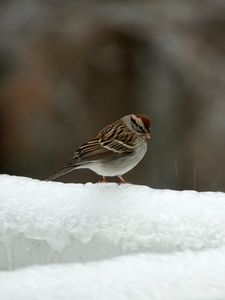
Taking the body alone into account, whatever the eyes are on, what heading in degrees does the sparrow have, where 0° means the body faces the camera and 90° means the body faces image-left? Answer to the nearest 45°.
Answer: approximately 270°
